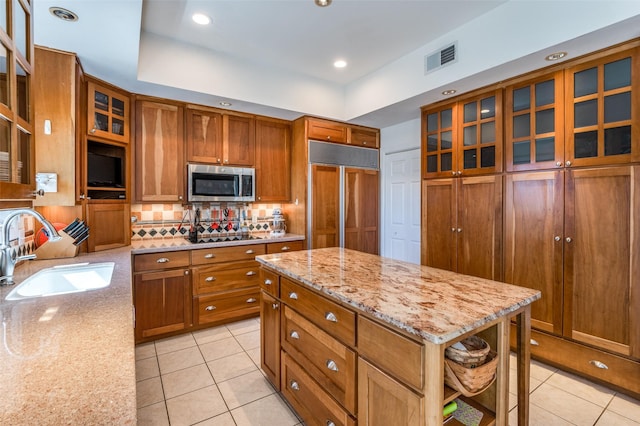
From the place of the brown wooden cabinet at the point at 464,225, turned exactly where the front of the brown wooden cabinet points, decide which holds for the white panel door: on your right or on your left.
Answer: on your right

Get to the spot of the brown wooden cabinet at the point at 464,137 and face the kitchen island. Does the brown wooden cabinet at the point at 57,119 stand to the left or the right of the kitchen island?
right

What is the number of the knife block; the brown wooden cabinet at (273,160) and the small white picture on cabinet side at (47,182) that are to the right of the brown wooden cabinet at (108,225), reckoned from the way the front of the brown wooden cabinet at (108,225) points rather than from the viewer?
2

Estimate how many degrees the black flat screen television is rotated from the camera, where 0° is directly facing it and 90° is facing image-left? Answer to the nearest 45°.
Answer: approximately 315°

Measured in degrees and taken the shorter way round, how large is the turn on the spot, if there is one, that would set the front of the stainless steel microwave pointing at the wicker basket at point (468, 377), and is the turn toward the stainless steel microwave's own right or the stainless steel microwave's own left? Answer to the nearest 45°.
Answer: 0° — it already faces it

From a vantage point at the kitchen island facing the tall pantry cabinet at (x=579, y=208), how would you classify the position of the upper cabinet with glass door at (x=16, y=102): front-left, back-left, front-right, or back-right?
back-left

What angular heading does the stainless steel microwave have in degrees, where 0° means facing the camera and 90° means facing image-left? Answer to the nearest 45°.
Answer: approximately 0°

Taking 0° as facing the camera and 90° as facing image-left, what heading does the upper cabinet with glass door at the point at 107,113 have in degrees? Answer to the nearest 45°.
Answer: approximately 315°

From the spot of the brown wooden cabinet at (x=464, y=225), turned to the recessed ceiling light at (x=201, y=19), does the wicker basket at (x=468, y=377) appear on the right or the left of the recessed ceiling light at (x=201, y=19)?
left

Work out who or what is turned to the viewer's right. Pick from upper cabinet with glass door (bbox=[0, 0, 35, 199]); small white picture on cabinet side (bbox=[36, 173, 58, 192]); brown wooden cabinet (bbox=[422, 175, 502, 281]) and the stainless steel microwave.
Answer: the upper cabinet with glass door
